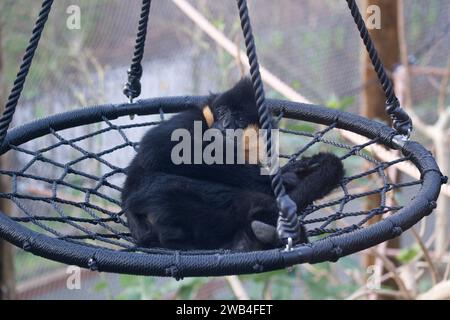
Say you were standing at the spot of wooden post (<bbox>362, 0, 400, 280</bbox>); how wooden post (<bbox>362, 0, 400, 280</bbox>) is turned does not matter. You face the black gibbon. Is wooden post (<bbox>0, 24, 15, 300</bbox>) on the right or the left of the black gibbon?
right

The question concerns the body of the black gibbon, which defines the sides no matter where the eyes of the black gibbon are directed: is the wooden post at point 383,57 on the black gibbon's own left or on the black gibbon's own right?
on the black gibbon's own left
